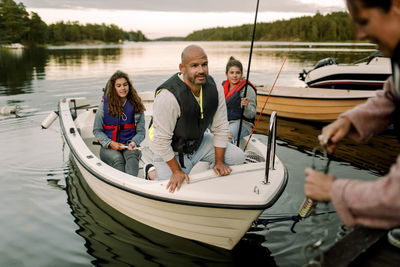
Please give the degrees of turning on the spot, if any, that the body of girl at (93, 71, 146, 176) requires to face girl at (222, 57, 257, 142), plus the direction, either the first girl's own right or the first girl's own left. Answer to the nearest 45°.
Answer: approximately 90° to the first girl's own left

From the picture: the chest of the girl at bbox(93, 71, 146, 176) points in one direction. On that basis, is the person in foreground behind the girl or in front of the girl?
in front

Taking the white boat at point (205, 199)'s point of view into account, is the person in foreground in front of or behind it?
in front

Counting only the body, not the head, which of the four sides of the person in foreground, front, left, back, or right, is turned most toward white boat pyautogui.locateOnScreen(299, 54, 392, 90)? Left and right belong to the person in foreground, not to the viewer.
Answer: right

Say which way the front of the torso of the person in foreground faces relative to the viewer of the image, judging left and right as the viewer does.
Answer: facing to the left of the viewer

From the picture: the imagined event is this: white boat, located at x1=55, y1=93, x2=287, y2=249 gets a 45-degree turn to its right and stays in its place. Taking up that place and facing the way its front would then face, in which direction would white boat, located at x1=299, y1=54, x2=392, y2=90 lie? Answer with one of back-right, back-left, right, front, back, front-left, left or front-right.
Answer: back-left

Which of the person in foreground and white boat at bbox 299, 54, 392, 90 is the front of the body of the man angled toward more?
the person in foreground

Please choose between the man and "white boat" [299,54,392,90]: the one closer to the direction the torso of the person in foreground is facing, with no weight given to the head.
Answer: the man
